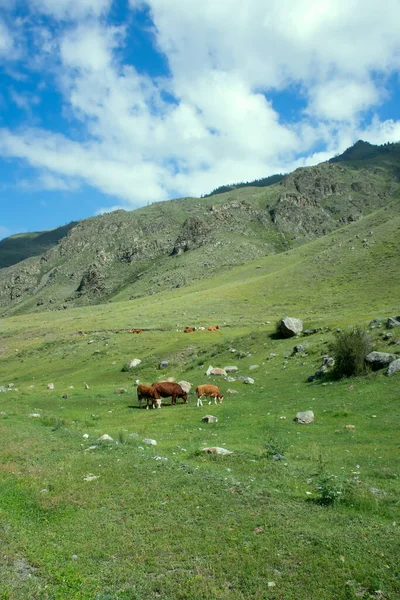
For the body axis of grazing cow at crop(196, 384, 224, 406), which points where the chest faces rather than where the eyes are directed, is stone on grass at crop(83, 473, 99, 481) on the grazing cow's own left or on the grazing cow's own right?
on the grazing cow's own right

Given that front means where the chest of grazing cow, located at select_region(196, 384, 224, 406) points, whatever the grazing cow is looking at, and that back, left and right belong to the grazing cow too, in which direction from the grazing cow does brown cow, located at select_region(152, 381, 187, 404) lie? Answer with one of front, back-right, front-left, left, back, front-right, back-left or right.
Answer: back-left

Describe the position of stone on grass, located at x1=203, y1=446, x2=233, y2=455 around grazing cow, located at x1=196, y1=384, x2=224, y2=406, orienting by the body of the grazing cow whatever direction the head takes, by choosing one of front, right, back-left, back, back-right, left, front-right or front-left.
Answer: right

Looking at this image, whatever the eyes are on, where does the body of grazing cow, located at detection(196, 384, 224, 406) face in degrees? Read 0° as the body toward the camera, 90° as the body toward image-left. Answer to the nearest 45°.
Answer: approximately 270°

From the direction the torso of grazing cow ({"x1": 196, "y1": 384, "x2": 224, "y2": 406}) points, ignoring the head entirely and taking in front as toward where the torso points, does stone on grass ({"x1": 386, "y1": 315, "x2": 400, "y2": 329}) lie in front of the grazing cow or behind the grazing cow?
in front

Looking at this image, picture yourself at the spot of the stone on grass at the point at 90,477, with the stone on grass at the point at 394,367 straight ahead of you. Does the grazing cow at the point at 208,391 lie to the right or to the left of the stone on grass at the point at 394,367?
left

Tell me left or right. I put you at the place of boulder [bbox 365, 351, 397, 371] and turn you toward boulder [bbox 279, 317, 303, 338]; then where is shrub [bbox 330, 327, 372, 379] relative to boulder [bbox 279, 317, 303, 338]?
left
